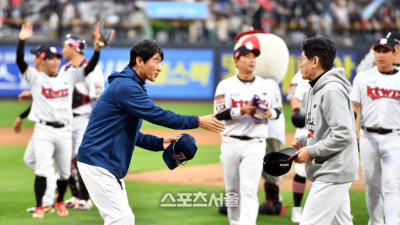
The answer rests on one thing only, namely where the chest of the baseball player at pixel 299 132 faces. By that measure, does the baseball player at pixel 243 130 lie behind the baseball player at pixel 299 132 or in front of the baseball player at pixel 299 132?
in front

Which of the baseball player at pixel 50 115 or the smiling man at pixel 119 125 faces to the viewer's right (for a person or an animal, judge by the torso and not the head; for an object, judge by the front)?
the smiling man

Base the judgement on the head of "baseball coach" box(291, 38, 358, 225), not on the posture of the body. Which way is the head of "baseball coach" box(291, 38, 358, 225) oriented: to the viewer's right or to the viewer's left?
to the viewer's left

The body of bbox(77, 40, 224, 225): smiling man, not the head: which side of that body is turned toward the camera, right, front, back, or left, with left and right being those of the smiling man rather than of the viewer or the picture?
right

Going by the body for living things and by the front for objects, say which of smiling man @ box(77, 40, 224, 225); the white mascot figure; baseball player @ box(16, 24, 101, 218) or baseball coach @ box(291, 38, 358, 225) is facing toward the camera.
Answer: baseball player @ box(16, 24, 101, 218)

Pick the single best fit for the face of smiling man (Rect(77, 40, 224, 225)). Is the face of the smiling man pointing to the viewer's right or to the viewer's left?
to the viewer's right

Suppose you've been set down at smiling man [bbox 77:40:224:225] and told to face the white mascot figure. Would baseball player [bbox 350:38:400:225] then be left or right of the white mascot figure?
right

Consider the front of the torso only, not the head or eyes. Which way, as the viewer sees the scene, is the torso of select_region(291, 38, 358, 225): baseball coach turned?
to the viewer's left

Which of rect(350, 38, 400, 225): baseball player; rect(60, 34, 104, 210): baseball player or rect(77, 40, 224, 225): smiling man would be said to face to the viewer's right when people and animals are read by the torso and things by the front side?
the smiling man

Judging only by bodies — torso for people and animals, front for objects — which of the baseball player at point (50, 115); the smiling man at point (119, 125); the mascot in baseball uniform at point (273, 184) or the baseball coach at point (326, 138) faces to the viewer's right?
the smiling man
